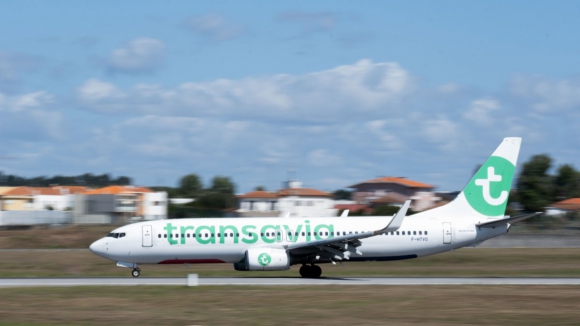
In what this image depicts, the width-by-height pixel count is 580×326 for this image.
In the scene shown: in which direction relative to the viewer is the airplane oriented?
to the viewer's left
